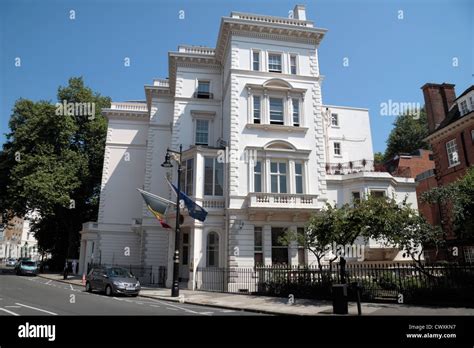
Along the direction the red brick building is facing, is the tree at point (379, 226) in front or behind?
in front

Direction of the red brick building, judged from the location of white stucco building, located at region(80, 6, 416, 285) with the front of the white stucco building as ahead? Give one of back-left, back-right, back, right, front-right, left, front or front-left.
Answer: left

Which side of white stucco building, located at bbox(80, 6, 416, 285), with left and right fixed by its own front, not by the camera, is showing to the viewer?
front

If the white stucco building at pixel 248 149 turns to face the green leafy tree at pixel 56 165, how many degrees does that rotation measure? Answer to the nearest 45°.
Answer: approximately 135° to its right

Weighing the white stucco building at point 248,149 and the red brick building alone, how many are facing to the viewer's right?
0
